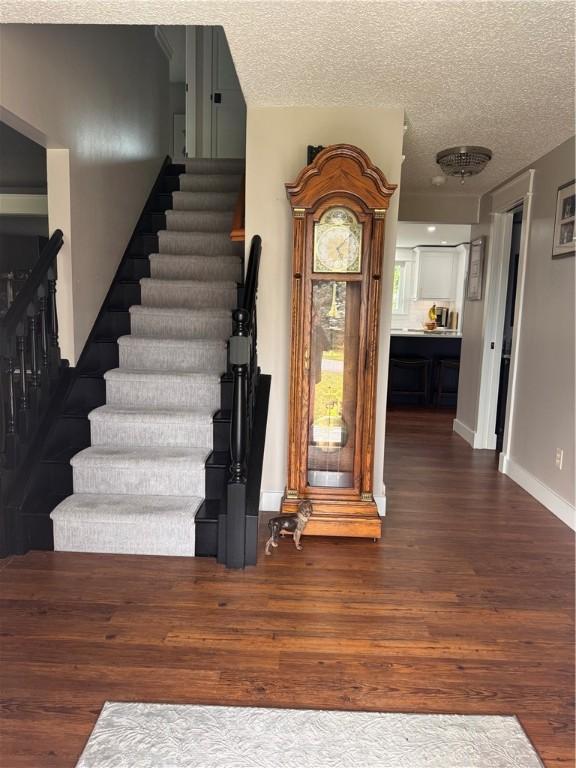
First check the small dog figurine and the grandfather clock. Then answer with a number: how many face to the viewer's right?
1

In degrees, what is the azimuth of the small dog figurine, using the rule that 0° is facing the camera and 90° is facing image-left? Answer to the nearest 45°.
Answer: approximately 270°

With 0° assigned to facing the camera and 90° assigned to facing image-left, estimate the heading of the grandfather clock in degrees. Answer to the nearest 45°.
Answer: approximately 0°

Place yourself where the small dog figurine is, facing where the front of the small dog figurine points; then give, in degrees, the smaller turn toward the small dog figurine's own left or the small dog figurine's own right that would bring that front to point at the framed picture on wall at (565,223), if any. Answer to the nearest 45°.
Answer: approximately 45° to the small dog figurine's own left

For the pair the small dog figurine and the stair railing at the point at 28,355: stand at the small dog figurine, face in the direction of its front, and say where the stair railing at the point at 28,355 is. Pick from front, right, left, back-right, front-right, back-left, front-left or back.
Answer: back

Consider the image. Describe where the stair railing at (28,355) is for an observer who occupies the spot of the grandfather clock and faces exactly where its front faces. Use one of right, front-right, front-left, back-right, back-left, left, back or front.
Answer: right

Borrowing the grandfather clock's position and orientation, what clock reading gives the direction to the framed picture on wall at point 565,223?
The framed picture on wall is roughly at 8 o'clock from the grandfather clock.

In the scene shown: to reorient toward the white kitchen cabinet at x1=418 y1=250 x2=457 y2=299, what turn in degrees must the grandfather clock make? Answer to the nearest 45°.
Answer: approximately 180°

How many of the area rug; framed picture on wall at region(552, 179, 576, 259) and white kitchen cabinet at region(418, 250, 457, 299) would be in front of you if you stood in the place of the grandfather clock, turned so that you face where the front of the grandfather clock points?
1

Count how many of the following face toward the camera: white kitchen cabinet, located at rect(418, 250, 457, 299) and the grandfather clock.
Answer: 2
